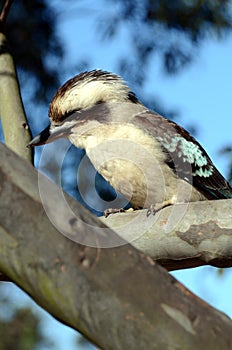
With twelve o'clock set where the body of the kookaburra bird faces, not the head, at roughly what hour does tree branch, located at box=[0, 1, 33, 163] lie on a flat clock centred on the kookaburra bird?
The tree branch is roughly at 1 o'clock from the kookaburra bird.

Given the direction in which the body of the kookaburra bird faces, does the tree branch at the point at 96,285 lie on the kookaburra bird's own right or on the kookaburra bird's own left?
on the kookaburra bird's own left

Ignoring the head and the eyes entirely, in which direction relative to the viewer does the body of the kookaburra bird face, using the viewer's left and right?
facing to the left of the viewer
